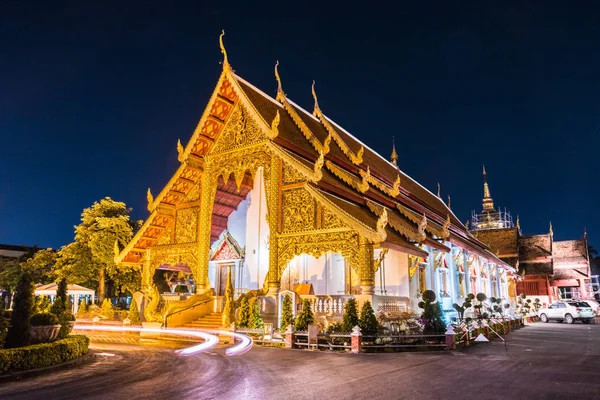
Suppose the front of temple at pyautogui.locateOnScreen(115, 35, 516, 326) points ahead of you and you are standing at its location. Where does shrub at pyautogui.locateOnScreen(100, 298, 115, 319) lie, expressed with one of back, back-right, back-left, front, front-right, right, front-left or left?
right

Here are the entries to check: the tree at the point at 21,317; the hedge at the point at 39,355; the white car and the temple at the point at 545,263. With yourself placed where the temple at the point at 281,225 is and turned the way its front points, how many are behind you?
2

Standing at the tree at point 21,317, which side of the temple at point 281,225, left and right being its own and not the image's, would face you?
front

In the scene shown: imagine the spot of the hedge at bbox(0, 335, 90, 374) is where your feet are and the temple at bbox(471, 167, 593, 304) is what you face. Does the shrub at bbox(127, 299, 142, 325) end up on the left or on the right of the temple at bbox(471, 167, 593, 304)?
left

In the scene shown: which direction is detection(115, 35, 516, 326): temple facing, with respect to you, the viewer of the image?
facing the viewer and to the left of the viewer

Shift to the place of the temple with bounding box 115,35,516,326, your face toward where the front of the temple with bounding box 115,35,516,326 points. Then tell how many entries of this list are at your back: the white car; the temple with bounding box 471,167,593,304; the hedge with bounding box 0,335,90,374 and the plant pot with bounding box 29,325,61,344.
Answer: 2

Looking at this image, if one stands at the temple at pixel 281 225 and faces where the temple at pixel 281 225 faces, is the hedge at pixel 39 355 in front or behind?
in front

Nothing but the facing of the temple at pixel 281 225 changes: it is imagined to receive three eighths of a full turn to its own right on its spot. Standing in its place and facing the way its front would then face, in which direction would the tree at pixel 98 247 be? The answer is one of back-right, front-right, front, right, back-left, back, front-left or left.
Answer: front-left

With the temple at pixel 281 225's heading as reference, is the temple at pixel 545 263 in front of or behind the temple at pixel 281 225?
behind

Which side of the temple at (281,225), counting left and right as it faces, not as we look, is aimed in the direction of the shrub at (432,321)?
left

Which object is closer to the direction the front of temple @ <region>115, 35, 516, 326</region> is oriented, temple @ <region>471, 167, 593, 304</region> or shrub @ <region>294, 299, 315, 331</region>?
the shrub

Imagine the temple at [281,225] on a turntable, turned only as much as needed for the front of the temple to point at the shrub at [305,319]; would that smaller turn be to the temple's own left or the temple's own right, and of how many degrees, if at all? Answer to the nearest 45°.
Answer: approximately 45° to the temple's own left

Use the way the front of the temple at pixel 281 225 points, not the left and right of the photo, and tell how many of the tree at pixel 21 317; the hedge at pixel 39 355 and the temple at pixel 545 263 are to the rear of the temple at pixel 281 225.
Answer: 1

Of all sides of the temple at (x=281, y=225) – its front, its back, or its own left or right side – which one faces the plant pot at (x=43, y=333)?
front
